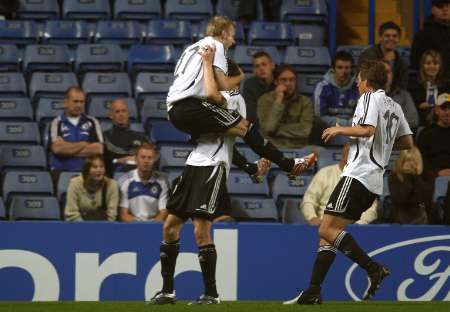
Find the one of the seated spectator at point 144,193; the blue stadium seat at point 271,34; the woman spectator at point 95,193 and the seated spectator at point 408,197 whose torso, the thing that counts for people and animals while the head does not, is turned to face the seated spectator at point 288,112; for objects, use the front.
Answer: the blue stadium seat

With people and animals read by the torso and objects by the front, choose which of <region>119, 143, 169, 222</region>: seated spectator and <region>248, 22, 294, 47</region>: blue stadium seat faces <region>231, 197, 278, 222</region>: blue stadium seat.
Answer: <region>248, 22, 294, 47</region>: blue stadium seat

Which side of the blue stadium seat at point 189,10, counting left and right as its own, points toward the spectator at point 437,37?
left

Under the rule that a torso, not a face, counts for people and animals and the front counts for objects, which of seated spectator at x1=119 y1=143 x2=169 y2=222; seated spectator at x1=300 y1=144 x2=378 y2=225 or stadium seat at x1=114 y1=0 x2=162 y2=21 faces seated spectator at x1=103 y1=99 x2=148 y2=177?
the stadium seat

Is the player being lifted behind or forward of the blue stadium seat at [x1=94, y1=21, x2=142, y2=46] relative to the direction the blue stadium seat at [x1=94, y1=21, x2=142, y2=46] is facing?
forward

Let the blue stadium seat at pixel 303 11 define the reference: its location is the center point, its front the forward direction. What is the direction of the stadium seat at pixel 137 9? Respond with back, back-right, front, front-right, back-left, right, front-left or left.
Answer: right
